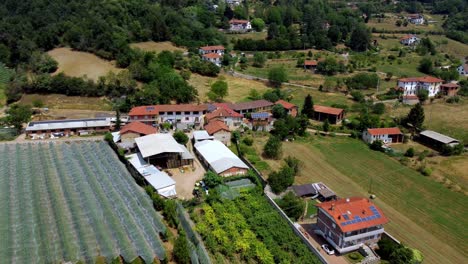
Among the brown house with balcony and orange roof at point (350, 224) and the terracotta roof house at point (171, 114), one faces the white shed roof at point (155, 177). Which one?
the terracotta roof house

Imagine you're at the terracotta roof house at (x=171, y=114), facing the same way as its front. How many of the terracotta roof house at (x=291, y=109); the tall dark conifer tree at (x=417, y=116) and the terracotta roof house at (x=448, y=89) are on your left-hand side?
3

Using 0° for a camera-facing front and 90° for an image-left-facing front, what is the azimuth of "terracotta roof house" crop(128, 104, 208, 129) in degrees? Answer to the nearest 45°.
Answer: approximately 0°

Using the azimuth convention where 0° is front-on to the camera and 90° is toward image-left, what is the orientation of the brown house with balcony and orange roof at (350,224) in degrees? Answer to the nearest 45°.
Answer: approximately 315°

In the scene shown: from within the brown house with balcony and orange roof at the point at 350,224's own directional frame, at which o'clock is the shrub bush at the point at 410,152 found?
The shrub bush is roughly at 8 o'clock from the brown house with balcony and orange roof.

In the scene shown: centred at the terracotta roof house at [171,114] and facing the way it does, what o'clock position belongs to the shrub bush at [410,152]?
The shrub bush is roughly at 10 o'clock from the terracotta roof house.

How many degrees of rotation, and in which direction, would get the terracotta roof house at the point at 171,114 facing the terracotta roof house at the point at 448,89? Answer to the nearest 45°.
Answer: approximately 90° to its left

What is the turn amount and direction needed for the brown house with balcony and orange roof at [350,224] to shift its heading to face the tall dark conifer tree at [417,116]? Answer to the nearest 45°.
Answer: approximately 135° to its left
